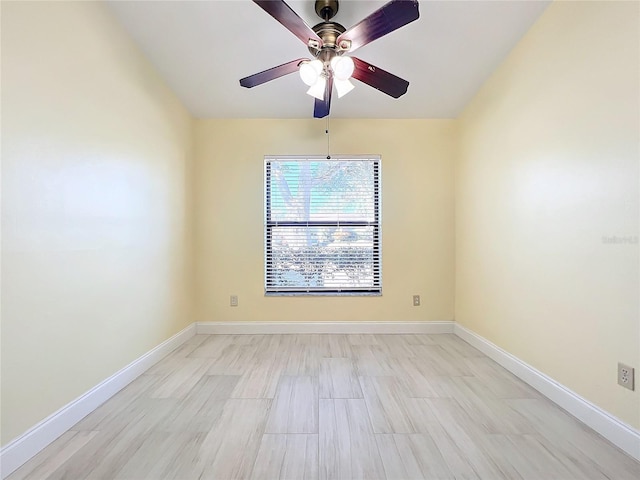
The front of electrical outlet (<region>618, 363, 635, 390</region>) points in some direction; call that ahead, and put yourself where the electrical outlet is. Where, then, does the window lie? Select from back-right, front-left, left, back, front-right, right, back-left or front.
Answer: front-right

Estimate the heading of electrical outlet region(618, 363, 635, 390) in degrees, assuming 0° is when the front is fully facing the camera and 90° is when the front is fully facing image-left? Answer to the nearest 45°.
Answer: approximately 45°
